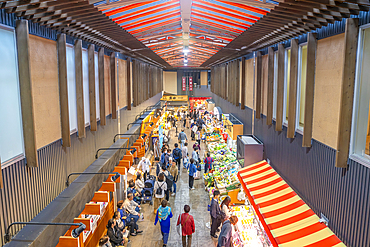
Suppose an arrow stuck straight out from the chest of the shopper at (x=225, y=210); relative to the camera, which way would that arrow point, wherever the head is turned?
to the viewer's right

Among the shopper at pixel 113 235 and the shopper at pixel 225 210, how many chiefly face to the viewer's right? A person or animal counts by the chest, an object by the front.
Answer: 2

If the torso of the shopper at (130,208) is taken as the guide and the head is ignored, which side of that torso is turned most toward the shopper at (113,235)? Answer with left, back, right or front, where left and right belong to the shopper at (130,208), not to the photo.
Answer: right

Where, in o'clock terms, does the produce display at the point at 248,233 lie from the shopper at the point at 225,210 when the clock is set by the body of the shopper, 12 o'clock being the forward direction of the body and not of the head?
The produce display is roughly at 2 o'clock from the shopper.

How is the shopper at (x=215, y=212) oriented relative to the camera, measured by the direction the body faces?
to the viewer's right

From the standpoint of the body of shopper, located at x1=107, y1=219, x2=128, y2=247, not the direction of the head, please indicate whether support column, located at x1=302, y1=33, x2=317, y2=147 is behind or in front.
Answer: in front

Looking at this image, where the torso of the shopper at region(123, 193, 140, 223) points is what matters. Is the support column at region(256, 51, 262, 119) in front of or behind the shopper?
in front

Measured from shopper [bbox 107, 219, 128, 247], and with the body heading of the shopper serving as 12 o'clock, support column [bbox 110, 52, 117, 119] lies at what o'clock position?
The support column is roughly at 9 o'clock from the shopper.

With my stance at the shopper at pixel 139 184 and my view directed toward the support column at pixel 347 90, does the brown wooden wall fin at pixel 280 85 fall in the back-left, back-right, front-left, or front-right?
front-left

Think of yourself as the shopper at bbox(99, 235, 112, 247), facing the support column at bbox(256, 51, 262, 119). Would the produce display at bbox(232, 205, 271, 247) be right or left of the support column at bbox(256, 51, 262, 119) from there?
right

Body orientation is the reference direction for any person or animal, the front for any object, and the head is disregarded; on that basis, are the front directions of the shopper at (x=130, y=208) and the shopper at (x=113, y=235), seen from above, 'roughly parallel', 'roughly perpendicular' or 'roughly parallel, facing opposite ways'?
roughly parallel
